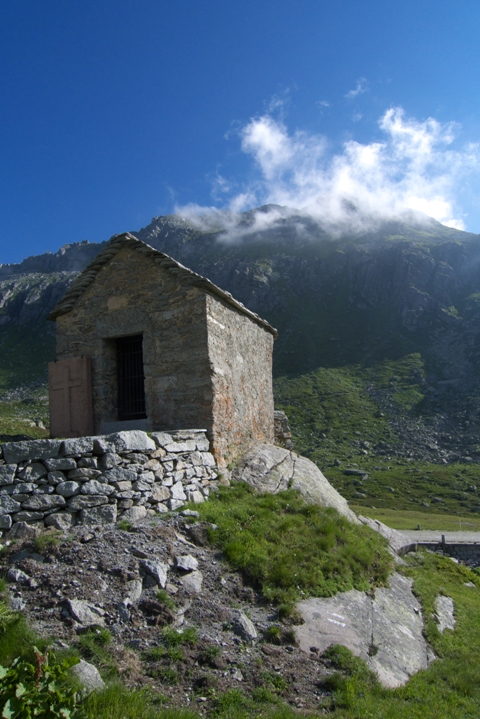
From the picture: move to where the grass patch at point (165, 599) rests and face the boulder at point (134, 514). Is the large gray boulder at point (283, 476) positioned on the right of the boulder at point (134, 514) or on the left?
right

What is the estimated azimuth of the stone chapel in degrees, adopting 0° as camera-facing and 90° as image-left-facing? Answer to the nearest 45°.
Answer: approximately 45°

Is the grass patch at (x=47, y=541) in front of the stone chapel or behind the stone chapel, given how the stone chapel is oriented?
in front

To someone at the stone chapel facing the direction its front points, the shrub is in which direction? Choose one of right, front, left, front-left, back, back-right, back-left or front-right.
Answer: front-left

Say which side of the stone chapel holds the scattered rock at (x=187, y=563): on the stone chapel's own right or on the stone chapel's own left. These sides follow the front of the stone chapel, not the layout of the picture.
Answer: on the stone chapel's own left

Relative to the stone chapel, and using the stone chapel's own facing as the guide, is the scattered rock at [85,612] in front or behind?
in front

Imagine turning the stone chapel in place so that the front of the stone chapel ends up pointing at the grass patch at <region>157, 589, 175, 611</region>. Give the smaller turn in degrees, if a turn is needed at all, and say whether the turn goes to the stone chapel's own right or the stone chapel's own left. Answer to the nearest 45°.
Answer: approximately 45° to the stone chapel's own left

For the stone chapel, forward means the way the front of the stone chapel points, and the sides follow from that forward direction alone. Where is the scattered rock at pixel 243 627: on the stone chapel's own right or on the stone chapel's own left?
on the stone chapel's own left

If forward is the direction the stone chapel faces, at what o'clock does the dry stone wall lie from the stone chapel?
The dry stone wall is roughly at 11 o'clock from the stone chapel.

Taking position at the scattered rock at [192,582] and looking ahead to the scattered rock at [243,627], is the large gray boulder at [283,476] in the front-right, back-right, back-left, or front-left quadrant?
back-left

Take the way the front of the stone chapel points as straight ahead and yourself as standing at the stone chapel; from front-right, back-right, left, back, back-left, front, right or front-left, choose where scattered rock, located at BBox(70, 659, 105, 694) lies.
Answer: front-left

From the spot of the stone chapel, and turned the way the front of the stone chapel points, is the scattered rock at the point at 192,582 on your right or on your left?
on your left
